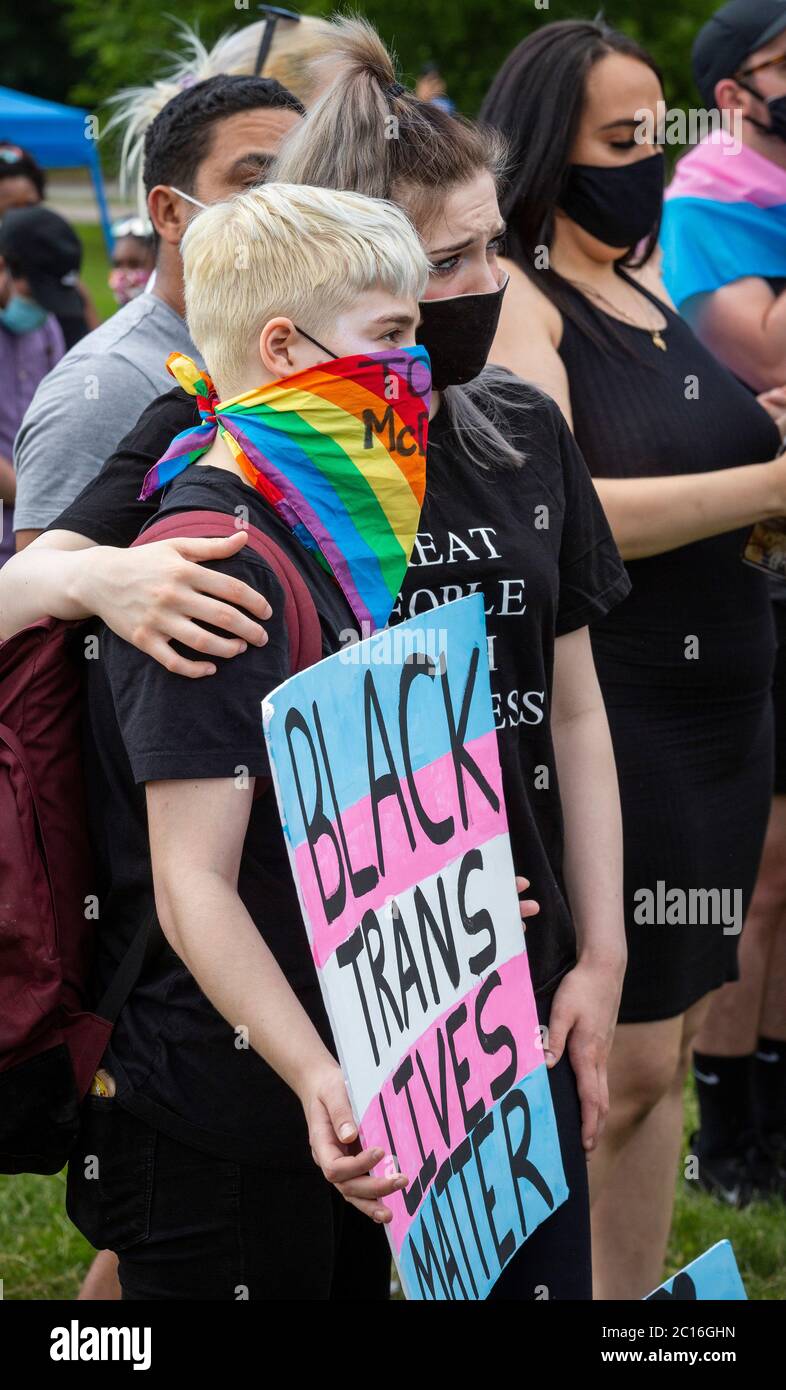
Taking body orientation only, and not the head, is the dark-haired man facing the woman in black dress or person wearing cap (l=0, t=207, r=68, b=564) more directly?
the woman in black dress

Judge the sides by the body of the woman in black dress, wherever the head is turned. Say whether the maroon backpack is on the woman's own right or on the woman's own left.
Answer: on the woman's own right

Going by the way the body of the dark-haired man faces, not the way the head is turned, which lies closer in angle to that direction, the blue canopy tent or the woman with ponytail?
the woman with ponytail

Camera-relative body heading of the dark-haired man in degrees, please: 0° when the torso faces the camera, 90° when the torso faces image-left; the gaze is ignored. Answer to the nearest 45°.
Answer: approximately 315°

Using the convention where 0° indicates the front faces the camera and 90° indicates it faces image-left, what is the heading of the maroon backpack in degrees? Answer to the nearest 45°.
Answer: approximately 90°

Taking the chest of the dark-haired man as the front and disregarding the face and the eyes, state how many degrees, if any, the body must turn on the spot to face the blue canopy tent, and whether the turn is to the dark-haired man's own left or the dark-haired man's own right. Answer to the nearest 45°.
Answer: approximately 135° to the dark-haired man's own left

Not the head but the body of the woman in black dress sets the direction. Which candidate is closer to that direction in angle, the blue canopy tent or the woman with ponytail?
the woman with ponytail
